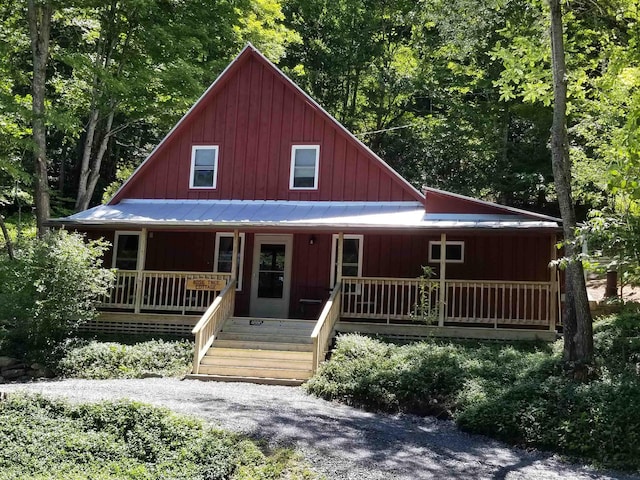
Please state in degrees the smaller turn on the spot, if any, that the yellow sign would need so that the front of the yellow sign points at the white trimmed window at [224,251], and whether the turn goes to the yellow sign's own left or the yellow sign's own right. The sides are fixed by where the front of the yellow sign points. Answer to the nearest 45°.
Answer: approximately 180°

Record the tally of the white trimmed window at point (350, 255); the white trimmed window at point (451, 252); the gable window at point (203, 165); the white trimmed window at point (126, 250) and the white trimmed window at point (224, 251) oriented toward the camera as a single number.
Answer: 5

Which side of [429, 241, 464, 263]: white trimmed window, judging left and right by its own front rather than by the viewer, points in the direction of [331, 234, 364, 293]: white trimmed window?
right

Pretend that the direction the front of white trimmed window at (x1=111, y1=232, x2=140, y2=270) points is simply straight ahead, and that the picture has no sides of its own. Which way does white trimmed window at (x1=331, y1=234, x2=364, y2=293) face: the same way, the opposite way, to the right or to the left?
the same way

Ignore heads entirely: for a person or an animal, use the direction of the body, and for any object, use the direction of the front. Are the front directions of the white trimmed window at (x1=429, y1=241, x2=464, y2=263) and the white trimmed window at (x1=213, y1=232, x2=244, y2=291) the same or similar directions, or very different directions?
same or similar directions

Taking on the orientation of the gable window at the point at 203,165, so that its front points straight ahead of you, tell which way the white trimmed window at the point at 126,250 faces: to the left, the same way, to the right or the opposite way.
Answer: the same way

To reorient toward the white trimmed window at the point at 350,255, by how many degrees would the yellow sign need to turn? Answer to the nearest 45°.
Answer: approximately 90° to its left

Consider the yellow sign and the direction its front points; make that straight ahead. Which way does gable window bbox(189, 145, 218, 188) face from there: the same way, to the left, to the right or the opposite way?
the same way

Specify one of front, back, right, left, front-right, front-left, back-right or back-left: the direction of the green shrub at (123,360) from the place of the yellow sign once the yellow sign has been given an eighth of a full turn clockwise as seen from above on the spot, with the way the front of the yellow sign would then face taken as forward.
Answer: front

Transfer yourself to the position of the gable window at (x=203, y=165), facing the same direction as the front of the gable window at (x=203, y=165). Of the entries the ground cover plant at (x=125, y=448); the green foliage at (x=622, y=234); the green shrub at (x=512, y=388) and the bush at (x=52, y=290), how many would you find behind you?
0

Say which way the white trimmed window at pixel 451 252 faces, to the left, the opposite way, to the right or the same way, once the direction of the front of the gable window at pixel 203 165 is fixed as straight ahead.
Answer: the same way

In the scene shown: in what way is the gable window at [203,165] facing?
toward the camera

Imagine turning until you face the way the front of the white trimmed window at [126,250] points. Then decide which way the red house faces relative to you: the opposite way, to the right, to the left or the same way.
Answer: the same way

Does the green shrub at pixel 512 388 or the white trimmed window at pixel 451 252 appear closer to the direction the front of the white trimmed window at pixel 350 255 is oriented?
the green shrub

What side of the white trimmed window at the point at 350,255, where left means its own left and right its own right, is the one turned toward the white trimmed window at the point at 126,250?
right

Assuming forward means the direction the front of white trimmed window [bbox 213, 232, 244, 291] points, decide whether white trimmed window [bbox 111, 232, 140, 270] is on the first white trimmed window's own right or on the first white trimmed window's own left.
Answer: on the first white trimmed window's own right

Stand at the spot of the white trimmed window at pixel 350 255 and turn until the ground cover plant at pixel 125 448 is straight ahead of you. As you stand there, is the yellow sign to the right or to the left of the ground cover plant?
right

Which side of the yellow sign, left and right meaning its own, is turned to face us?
front
